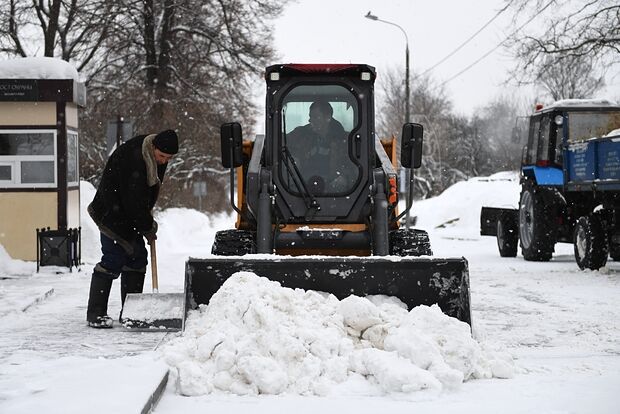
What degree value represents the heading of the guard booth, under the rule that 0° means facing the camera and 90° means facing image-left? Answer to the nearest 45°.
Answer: approximately 0°

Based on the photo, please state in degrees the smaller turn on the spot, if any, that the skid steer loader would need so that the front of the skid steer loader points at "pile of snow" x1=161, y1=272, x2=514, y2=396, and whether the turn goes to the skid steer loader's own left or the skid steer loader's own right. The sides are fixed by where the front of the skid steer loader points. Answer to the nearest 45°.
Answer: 0° — it already faces it

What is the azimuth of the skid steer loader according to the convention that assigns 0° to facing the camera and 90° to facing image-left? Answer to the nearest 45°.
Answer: approximately 0°

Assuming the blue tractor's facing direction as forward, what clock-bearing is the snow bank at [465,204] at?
The snow bank is roughly at 1 o'clock from the blue tractor.

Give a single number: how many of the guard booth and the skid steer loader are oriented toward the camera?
2
